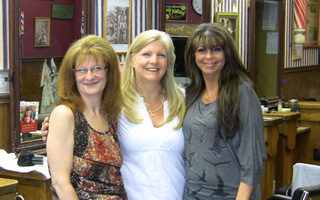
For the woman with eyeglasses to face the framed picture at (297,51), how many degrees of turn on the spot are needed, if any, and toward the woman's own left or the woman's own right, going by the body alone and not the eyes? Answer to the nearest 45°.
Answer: approximately 90° to the woman's own left

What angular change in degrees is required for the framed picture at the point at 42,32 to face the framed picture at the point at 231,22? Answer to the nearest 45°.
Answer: approximately 135° to its left

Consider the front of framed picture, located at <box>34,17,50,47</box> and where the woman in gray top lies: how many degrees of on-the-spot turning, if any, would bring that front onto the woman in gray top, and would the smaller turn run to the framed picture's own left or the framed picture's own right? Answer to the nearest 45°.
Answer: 0° — it already faces them

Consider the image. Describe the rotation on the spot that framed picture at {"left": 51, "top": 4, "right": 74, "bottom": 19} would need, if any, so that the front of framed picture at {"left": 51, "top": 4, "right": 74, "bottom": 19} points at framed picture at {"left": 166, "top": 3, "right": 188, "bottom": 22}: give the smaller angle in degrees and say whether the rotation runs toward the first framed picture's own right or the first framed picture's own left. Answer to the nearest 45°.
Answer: approximately 90° to the first framed picture's own left

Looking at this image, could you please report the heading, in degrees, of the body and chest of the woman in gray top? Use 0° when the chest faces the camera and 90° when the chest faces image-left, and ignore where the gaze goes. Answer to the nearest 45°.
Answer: approximately 45°

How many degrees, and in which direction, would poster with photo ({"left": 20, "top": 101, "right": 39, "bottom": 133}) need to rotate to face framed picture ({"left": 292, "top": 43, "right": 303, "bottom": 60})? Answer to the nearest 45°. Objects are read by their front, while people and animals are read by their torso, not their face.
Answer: approximately 135° to its left

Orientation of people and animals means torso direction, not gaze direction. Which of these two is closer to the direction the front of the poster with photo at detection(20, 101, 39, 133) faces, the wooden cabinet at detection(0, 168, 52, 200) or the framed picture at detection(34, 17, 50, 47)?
the wooden cabinet

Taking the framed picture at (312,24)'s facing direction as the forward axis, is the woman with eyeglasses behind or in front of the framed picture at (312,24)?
in front
